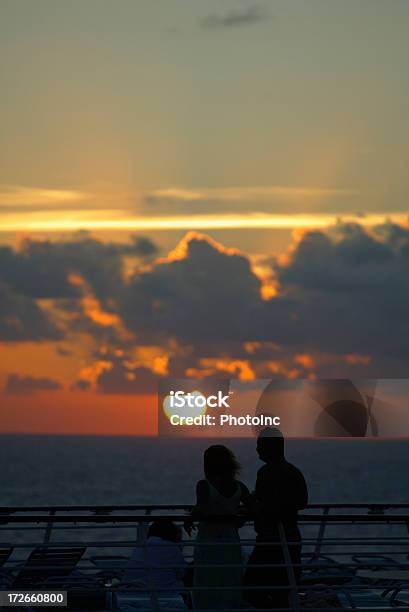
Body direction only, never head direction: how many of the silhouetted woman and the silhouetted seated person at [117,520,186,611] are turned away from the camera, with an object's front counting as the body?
2

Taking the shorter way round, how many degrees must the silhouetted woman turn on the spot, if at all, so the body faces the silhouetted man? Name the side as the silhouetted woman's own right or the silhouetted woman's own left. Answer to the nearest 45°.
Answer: approximately 45° to the silhouetted woman's own right

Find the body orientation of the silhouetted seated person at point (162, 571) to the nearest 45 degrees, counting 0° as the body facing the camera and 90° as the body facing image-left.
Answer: approximately 180°

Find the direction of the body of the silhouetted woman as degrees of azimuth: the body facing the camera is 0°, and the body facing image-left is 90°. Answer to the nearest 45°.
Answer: approximately 180°
